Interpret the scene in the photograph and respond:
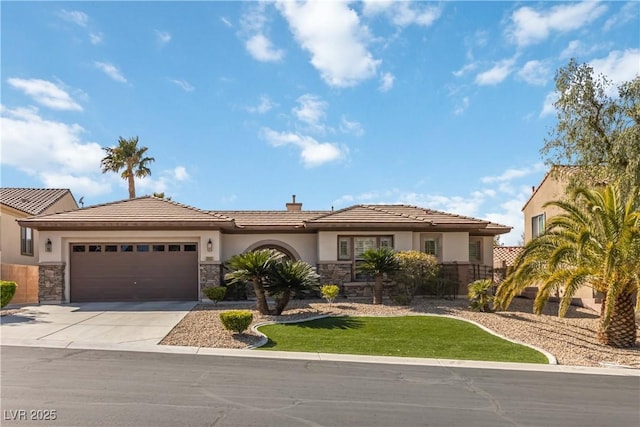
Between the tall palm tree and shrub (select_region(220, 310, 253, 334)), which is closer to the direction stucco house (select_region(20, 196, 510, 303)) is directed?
the shrub

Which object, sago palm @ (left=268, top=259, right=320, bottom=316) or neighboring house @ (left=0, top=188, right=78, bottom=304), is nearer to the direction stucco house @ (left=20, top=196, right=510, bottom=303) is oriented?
the sago palm

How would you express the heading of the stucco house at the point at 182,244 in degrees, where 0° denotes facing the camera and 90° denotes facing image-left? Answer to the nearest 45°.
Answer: approximately 0°

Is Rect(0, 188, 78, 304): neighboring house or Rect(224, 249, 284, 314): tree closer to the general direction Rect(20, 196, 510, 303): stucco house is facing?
the tree

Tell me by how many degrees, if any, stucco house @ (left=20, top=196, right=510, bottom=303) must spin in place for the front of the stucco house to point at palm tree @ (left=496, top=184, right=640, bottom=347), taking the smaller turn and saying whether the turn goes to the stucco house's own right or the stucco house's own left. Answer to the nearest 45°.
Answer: approximately 45° to the stucco house's own left

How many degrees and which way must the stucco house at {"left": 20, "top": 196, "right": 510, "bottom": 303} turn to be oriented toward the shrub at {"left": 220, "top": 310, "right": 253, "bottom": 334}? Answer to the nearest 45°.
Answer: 0° — it already faces it

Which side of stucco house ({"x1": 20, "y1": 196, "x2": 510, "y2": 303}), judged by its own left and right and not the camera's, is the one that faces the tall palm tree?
back

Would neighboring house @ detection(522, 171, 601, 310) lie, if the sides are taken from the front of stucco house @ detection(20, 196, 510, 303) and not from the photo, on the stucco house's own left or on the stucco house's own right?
on the stucco house's own left
